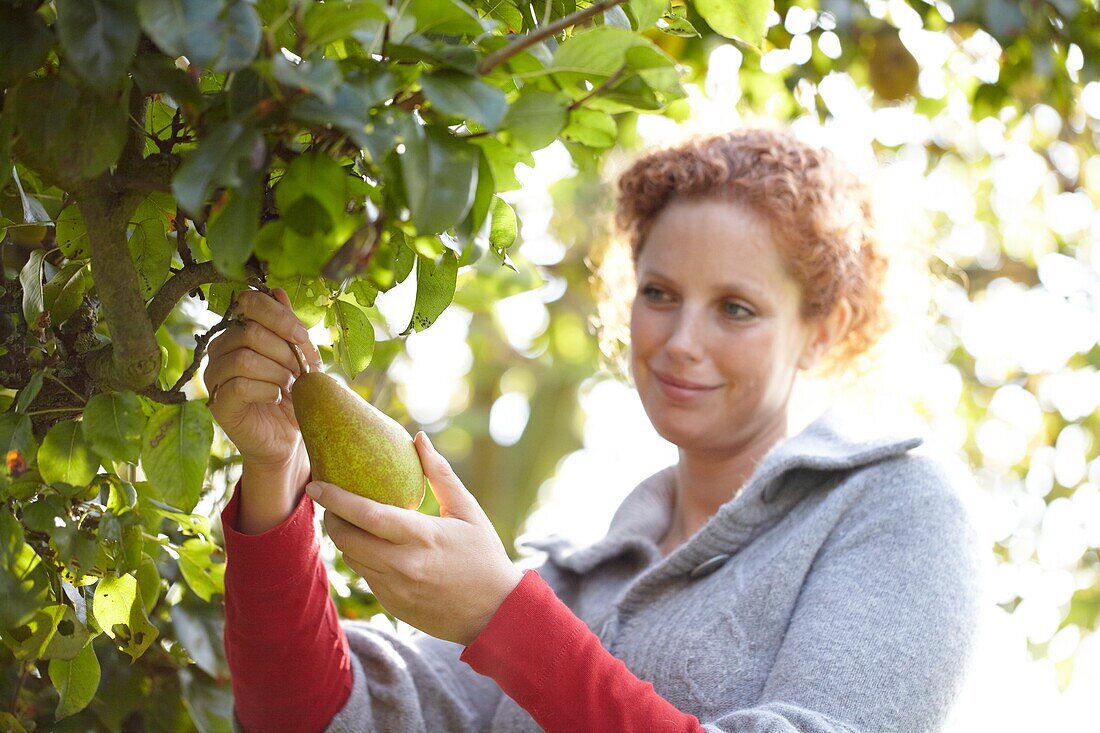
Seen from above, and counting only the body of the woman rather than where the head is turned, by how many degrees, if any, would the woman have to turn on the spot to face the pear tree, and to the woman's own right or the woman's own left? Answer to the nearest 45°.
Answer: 0° — they already face it

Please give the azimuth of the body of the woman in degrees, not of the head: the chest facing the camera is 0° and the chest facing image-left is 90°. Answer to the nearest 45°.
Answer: approximately 45°
